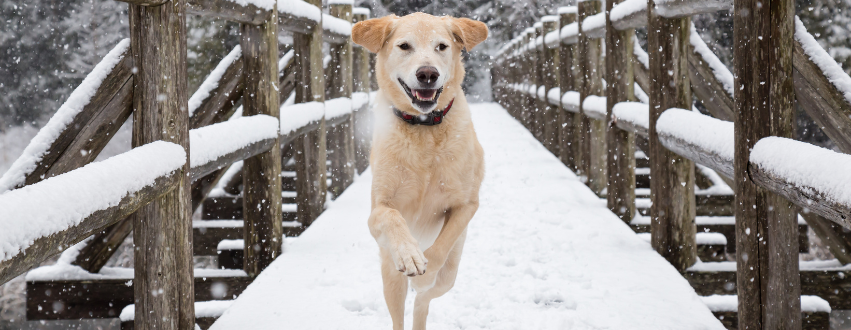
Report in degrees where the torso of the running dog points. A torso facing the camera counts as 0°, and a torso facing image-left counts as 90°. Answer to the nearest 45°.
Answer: approximately 0°
